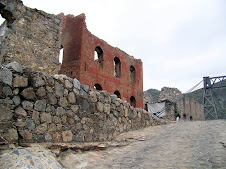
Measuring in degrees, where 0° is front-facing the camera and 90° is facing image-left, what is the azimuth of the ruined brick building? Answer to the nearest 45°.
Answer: approximately 315°

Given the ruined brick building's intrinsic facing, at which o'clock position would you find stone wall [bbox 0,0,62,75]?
The stone wall is roughly at 2 o'clock from the ruined brick building.

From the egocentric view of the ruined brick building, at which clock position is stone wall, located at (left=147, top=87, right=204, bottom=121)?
The stone wall is roughly at 9 o'clock from the ruined brick building.

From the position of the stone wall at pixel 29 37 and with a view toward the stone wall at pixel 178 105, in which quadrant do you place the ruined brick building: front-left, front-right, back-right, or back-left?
front-left
